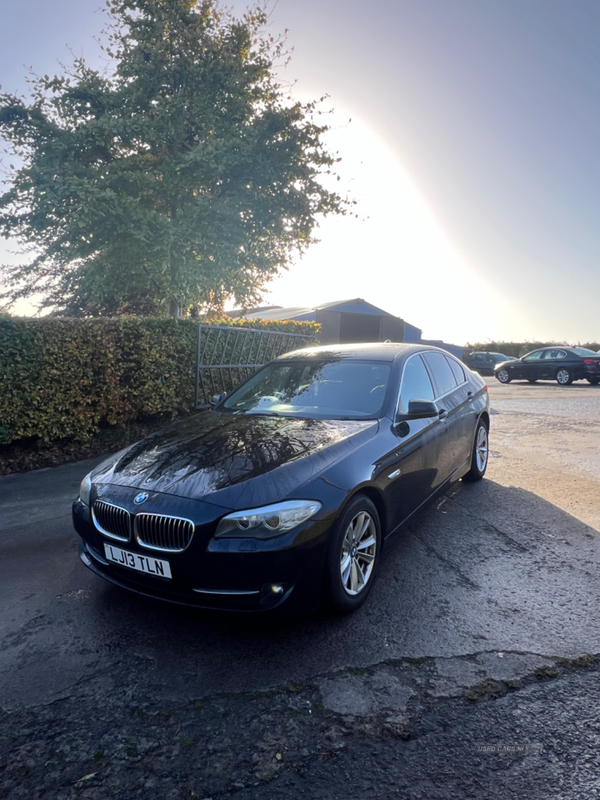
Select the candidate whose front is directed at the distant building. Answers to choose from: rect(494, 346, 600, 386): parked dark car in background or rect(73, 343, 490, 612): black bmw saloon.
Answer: the parked dark car in background

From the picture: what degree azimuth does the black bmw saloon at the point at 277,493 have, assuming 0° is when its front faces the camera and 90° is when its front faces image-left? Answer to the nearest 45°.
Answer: approximately 45°

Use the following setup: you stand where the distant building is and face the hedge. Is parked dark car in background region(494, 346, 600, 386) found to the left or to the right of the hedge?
left

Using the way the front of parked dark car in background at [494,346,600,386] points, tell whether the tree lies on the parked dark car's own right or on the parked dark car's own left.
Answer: on the parked dark car's own left

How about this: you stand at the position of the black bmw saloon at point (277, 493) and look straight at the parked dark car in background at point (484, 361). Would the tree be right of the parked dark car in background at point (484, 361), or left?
left

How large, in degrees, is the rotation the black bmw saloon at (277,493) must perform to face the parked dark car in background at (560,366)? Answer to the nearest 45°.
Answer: approximately 180°

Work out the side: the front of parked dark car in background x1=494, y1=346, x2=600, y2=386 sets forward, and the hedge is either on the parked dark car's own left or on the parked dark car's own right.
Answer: on the parked dark car's own left

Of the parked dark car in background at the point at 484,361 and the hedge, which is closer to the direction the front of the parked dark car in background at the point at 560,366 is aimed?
the parked dark car in background

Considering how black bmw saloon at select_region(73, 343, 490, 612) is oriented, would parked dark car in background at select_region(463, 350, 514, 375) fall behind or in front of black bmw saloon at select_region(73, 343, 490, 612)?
behind

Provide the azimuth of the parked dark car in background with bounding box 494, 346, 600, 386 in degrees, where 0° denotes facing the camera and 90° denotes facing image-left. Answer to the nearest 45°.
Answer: approximately 135°

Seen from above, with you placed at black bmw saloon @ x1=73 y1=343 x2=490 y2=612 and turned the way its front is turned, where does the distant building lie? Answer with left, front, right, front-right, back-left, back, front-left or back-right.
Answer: back-right
